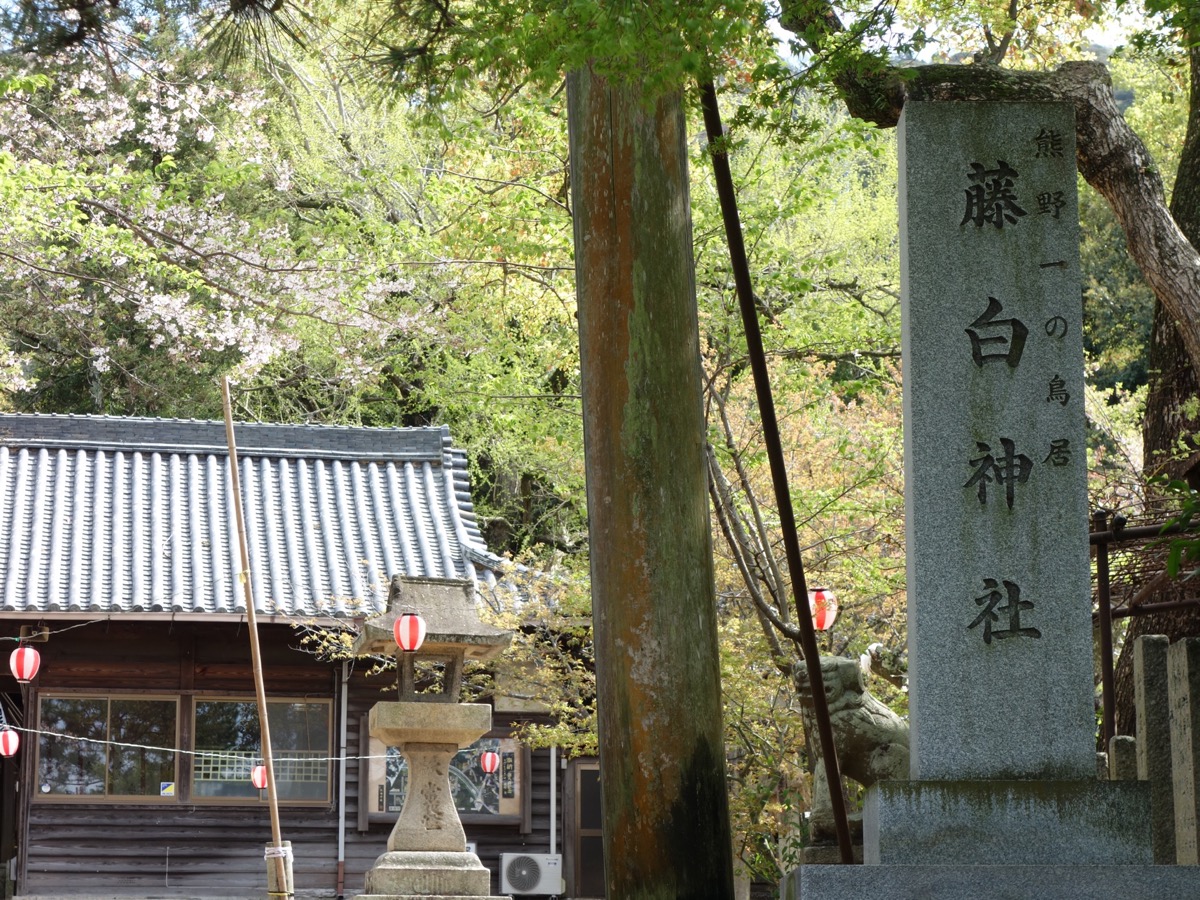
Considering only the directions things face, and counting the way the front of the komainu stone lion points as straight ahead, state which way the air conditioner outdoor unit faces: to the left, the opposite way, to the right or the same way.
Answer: to the left

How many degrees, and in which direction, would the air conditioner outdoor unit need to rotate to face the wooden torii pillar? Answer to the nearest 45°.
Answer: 0° — it already faces it

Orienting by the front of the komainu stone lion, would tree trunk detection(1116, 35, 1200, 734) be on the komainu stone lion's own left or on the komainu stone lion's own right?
on the komainu stone lion's own right

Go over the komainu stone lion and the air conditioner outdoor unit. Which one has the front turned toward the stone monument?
the air conditioner outdoor unit

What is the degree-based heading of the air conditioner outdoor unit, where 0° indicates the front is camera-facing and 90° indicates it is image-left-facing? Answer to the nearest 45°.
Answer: approximately 0°

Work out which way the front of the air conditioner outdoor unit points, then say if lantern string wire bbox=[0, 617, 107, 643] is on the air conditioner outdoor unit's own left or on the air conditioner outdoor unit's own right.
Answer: on the air conditioner outdoor unit's own right

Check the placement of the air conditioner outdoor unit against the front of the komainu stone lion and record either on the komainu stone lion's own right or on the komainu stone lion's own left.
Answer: on the komainu stone lion's own right

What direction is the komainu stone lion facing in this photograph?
to the viewer's left

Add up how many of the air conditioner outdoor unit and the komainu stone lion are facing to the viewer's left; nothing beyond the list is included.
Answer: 1

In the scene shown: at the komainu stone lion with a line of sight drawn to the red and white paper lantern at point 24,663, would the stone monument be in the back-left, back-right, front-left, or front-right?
back-left
